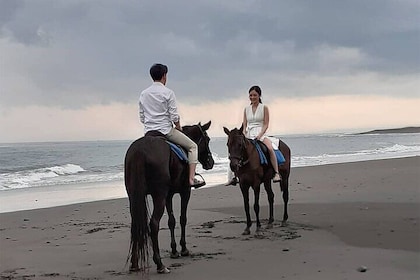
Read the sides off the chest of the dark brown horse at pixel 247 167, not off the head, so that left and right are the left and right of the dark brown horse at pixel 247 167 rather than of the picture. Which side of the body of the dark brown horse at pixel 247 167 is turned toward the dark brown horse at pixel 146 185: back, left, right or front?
front

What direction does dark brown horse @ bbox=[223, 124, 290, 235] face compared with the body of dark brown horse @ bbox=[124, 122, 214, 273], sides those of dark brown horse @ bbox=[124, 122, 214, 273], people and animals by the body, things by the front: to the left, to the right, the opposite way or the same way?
the opposite way

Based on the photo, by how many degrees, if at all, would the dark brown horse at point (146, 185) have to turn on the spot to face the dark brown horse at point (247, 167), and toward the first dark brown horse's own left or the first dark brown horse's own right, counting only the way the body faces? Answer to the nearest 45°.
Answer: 0° — it already faces it

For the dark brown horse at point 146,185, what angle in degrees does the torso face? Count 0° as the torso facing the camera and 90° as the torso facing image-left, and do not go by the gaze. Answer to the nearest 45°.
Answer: approximately 225°
